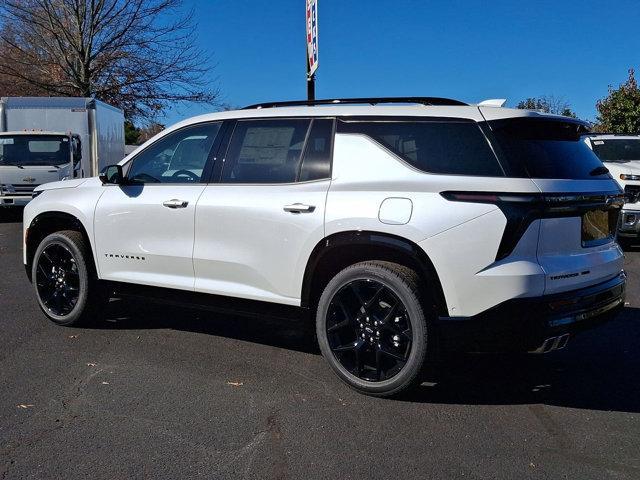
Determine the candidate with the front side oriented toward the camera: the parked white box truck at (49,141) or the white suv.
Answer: the parked white box truck

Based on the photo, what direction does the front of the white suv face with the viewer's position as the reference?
facing away from the viewer and to the left of the viewer

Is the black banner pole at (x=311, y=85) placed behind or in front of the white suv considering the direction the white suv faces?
in front

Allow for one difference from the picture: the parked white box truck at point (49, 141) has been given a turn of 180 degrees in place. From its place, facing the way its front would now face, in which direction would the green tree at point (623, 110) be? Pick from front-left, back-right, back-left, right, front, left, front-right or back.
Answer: right

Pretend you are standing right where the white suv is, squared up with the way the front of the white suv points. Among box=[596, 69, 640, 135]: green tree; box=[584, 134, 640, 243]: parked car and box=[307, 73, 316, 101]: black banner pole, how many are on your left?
0

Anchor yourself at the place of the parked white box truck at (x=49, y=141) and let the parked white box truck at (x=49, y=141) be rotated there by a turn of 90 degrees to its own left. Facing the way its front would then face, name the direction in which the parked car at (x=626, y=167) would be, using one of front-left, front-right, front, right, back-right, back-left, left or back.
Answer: front-right

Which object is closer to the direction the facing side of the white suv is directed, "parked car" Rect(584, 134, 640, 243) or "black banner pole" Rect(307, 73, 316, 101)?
the black banner pole

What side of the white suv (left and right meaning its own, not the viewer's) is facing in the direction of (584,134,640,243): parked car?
right

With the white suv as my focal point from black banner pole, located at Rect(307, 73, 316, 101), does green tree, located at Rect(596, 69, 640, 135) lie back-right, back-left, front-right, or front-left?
back-left

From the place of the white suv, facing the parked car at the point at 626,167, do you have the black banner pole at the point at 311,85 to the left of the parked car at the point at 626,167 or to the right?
left

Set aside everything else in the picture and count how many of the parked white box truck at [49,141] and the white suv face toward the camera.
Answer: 1

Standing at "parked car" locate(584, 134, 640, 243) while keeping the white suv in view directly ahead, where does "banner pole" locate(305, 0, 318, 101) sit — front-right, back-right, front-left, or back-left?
front-right

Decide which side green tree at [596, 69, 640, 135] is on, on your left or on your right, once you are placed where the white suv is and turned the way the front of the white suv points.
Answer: on your right

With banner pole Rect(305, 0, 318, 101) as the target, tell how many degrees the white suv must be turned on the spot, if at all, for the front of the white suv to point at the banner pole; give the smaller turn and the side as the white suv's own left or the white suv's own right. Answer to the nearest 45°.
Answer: approximately 45° to the white suv's own right

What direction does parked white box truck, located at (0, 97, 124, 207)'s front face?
toward the camera

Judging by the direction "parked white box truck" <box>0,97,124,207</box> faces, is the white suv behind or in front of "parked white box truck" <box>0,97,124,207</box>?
in front
